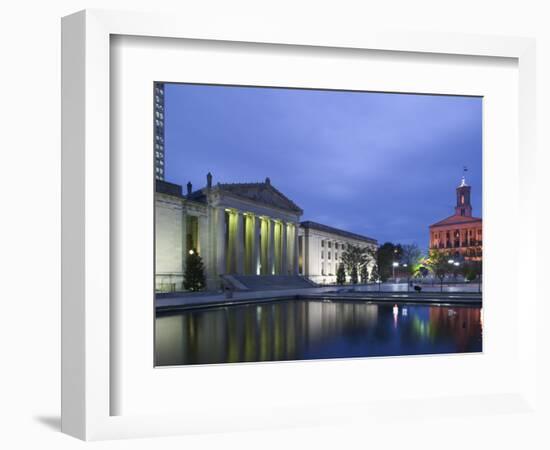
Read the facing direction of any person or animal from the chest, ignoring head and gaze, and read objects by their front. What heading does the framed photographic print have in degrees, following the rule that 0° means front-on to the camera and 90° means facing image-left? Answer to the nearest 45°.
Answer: approximately 315°
